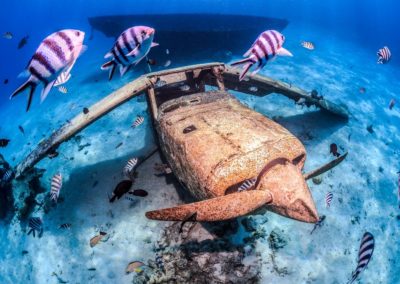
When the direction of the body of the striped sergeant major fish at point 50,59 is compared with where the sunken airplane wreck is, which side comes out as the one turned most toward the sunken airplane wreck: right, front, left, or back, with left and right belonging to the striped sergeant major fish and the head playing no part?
front

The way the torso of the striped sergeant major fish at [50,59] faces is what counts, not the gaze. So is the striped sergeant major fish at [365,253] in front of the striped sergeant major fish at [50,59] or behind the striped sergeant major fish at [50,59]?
in front

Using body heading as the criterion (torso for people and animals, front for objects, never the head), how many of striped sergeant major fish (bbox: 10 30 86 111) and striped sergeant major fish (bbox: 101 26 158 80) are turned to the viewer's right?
2

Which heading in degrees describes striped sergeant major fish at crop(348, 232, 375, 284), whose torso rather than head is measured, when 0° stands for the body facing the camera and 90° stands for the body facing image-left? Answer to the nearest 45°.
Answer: approximately 225°

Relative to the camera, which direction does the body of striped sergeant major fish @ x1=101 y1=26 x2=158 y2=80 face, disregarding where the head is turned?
to the viewer's right

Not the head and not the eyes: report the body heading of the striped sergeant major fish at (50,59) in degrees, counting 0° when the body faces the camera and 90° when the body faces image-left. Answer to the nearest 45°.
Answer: approximately 270°

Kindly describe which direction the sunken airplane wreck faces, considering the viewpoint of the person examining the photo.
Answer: facing the viewer and to the right of the viewer

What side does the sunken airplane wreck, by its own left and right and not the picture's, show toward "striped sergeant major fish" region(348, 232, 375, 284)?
front
